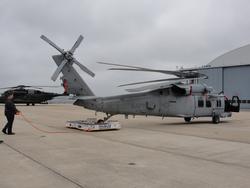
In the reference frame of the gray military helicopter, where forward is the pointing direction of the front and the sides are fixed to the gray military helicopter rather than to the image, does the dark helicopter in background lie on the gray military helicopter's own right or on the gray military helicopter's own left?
on the gray military helicopter's own left

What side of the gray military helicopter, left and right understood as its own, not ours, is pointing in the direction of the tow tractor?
back

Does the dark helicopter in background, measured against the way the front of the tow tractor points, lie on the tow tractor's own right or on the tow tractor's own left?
on the tow tractor's own right

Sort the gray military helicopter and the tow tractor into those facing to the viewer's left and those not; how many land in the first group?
1

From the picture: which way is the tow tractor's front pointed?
to the viewer's left

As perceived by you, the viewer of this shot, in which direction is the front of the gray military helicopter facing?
facing away from the viewer and to the right of the viewer
